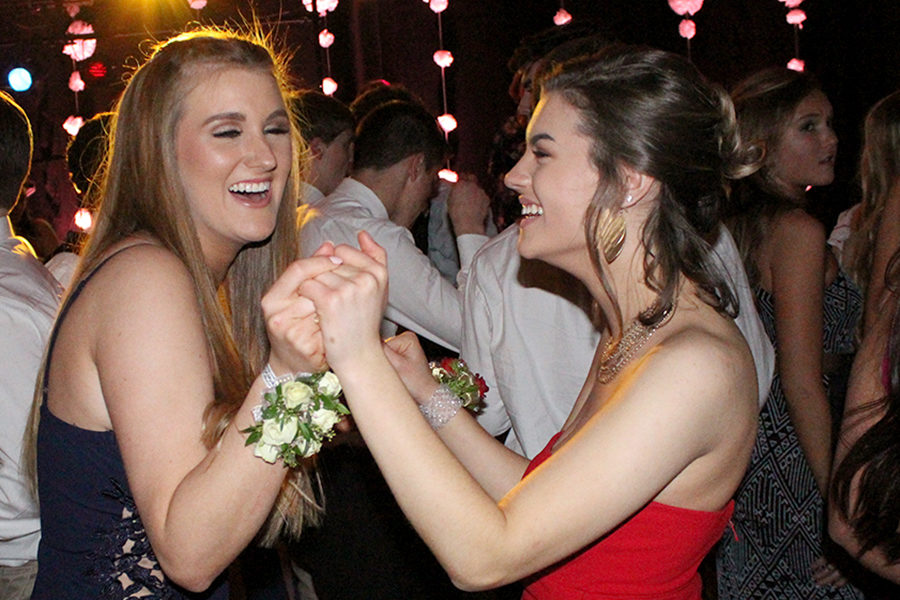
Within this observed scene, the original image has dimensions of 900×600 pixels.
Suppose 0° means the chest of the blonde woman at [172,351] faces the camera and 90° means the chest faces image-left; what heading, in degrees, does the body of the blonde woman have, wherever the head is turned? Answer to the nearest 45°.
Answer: approximately 270°

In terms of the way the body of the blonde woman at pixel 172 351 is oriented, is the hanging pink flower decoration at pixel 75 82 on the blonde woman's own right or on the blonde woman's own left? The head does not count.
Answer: on the blonde woman's own left

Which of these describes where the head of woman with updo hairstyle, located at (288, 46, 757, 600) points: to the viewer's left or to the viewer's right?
to the viewer's left

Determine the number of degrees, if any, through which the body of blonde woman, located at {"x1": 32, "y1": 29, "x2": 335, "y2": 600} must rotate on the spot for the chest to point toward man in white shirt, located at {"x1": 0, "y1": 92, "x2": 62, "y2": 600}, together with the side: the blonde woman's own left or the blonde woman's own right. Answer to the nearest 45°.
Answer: approximately 135° to the blonde woman's own left

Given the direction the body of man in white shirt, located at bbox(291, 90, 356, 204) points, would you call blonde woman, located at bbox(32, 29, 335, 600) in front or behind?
behind

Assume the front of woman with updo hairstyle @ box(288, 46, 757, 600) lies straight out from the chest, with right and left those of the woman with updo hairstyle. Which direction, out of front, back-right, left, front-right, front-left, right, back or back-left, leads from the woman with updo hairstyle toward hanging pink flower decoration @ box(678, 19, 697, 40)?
right

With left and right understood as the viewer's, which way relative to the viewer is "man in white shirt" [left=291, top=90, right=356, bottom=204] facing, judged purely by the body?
facing away from the viewer and to the right of the viewer

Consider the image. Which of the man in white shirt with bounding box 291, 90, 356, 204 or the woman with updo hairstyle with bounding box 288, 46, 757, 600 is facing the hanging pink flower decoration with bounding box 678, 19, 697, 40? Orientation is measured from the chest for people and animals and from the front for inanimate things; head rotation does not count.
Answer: the man in white shirt

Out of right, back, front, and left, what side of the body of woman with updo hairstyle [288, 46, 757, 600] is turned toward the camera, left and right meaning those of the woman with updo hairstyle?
left

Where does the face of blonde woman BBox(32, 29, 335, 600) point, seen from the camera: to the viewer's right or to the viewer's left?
to the viewer's right

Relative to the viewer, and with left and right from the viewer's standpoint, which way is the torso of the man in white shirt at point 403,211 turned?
facing away from the viewer and to the right of the viewer

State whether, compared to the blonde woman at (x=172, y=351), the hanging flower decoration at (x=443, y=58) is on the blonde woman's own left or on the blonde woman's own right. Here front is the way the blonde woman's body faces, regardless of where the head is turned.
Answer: on the blonde woman's own left

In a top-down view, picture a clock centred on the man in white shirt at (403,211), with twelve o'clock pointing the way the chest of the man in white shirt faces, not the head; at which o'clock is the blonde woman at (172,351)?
The blonde woman is roughly at 5 o'clock from the man in white shirt.
